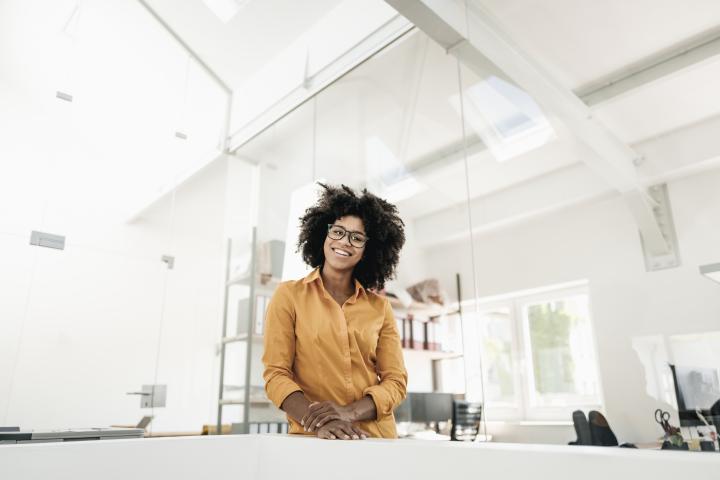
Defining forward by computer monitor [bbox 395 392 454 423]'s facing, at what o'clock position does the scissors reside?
The scissors is roughly at 10 o'clock from the computer monitor.

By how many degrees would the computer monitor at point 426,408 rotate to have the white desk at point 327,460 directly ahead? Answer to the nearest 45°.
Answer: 0° — it already faces it

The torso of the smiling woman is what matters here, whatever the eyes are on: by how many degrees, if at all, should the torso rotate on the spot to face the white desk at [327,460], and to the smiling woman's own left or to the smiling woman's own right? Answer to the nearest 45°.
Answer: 0° — they already face it

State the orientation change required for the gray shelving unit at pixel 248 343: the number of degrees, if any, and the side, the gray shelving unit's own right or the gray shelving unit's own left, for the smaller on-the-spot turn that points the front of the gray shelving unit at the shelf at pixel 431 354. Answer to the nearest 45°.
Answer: approximately 90° to the white shelving unit's own left

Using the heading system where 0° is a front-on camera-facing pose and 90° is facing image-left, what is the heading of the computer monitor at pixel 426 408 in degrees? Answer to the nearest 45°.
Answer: approximately 0°

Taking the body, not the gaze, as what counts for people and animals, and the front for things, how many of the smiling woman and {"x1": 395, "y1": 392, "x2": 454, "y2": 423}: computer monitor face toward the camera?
2

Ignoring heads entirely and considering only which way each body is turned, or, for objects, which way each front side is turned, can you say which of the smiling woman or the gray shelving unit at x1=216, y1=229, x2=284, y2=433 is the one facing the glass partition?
the gray shelving unit

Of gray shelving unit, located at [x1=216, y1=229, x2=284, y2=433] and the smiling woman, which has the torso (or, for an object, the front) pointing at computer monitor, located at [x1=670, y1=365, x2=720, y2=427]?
the gray shelving unit

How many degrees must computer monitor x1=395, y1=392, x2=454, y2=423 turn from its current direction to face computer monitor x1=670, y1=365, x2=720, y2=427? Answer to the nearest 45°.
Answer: approximately 45° to its left
